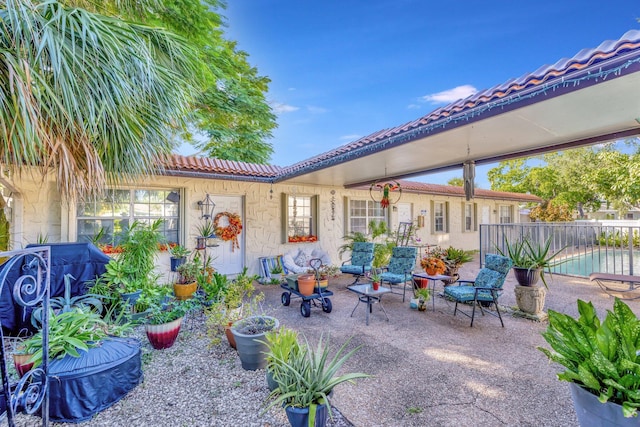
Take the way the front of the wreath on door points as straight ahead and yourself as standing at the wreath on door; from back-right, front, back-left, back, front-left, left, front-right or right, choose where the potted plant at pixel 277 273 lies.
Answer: left

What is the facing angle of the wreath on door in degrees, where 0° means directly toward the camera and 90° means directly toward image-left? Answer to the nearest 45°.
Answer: approximately 0°

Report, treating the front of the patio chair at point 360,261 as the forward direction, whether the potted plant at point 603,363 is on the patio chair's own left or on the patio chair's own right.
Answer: on the patio chair's own left

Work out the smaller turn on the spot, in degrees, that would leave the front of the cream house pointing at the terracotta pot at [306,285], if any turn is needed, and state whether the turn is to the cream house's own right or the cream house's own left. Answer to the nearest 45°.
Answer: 0° — it already faces it

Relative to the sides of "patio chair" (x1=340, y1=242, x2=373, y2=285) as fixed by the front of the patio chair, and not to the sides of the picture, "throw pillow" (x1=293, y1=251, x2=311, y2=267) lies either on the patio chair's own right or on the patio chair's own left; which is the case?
on the patio chair's own right

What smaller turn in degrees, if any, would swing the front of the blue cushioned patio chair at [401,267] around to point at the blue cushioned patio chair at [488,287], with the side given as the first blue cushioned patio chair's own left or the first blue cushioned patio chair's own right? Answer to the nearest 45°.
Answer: approximately 90° to the first blue cushioned patio chair's own left

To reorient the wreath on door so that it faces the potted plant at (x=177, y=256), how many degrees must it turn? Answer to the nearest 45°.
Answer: approximately 45° to its right

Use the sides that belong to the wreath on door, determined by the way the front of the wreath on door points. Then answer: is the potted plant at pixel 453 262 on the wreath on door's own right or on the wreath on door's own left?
on the wreath on door's own left

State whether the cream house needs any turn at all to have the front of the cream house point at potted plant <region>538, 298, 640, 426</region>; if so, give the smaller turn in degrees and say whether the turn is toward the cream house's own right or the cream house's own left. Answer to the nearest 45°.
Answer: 0° — it already faces it

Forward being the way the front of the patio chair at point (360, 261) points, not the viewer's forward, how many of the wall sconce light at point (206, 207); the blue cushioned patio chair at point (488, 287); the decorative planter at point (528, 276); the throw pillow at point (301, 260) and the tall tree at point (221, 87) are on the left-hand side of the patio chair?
2

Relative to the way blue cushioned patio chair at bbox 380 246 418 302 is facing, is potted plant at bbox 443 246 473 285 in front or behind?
behind
